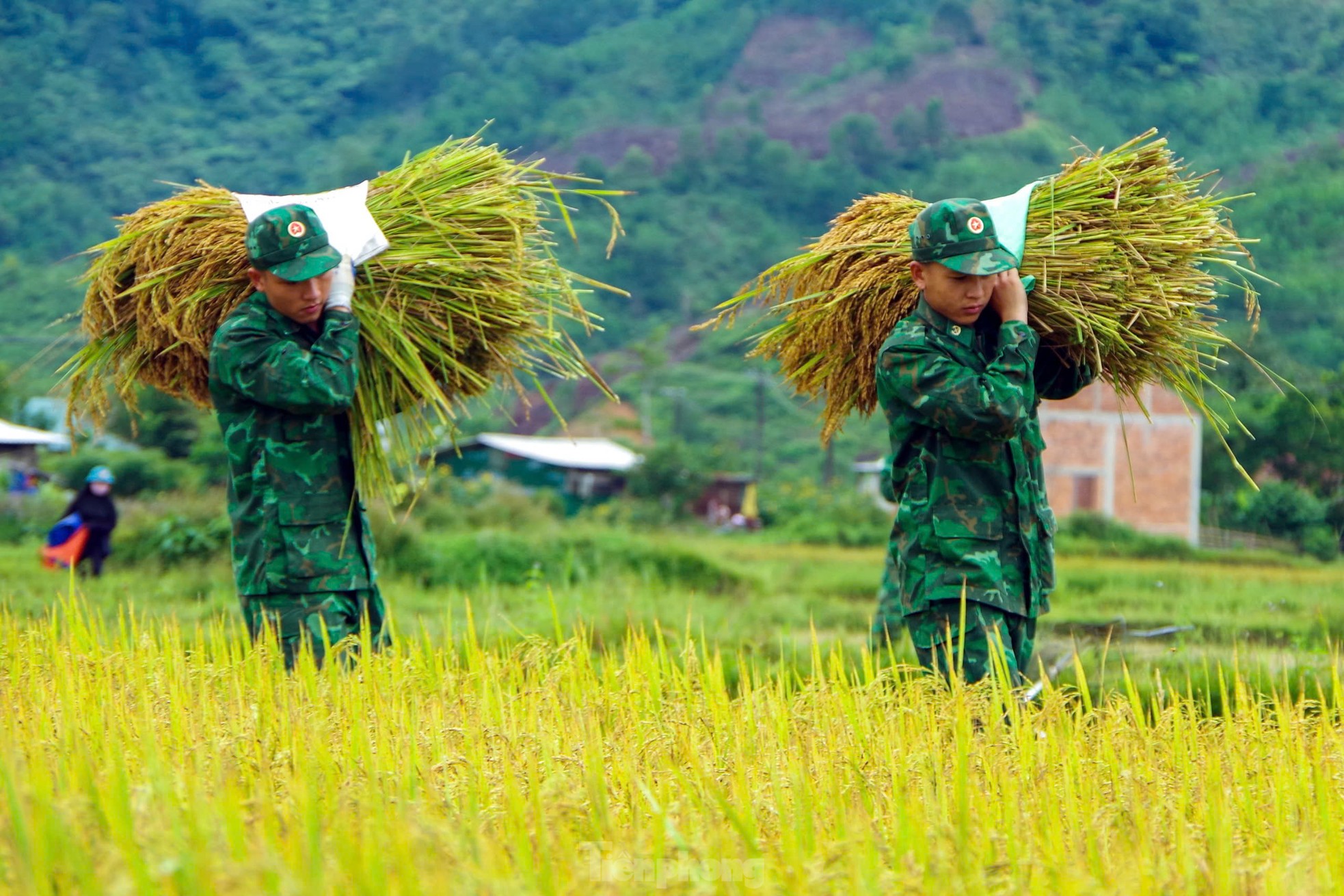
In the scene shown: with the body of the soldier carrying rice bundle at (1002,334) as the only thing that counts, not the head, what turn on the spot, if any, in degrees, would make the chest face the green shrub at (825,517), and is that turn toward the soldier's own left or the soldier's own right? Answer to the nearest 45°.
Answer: approximately 135° to the soldier's own left

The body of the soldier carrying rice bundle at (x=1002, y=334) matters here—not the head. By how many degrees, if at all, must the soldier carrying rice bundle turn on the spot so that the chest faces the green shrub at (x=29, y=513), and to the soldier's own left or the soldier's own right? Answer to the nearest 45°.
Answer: approximately 180°

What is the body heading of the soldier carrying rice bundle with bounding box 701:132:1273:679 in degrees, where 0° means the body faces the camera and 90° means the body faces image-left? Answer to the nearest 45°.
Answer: approximately 315°

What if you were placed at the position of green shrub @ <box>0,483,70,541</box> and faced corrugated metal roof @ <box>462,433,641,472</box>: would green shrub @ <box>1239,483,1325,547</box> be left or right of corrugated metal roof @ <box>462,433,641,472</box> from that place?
right

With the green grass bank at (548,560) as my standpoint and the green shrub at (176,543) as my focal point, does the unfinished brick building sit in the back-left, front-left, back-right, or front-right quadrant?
back-right

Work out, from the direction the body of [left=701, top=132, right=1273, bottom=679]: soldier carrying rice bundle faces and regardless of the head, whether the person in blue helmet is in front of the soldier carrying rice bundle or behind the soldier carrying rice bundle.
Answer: behind

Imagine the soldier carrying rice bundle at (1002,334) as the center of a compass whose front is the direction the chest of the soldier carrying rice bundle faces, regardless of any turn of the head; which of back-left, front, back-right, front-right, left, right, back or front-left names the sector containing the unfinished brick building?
back-left

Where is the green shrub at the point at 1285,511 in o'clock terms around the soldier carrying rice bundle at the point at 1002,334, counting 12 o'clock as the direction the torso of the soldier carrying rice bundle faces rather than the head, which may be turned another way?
The green shrub is roughly at 8 o'clock from the soldier carrying rice bundle.

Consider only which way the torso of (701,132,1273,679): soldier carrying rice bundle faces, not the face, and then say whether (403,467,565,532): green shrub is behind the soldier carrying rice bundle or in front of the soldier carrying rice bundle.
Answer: behind

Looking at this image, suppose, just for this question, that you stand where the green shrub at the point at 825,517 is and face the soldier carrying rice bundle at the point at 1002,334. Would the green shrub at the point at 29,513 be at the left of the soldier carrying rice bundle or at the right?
right
